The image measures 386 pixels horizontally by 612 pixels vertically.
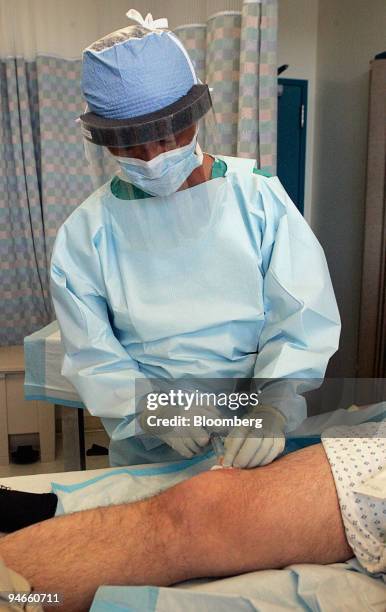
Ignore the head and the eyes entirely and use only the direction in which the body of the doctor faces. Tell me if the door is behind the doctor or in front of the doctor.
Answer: behind

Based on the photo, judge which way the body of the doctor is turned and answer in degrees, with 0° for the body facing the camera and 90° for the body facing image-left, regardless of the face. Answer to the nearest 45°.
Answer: approximately 0°
